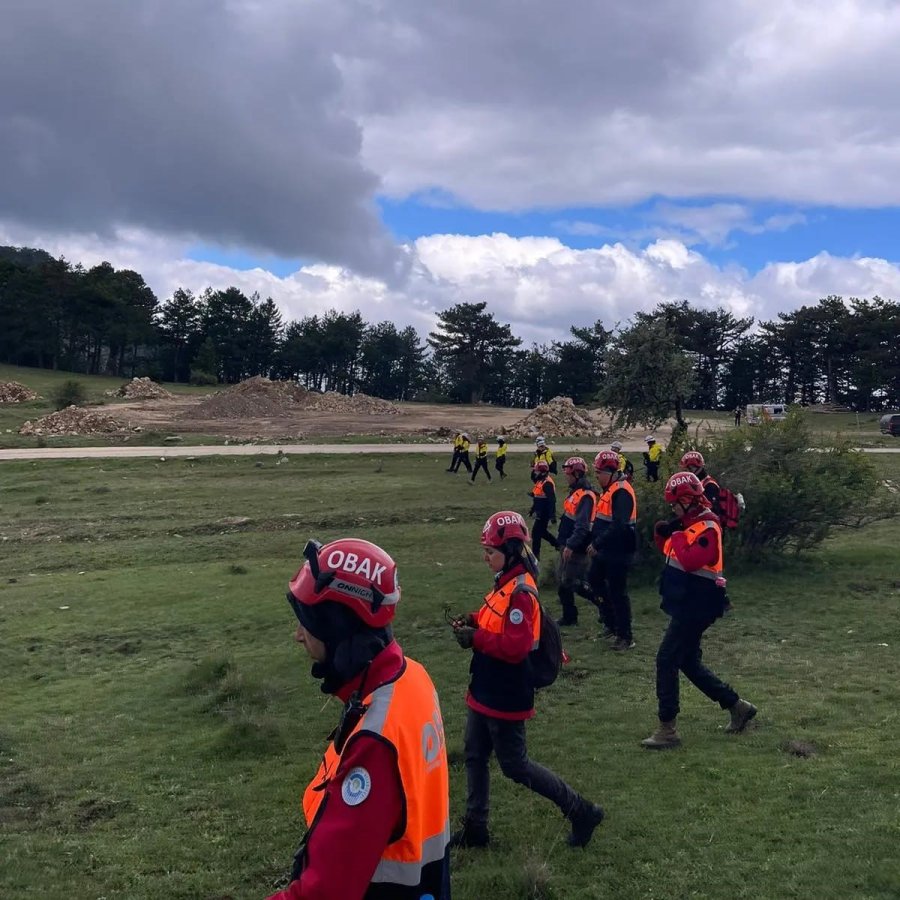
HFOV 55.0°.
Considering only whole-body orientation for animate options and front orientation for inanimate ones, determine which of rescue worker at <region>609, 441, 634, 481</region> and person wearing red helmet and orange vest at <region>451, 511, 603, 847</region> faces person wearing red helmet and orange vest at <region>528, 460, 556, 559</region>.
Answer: the rescue worker

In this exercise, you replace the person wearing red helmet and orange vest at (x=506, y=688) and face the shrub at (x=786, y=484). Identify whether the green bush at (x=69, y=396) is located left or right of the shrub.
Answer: left

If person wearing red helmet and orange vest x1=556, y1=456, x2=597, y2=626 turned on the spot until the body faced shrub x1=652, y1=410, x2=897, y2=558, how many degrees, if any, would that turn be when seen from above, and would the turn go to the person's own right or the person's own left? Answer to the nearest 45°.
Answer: approximately 135° to the person's own right

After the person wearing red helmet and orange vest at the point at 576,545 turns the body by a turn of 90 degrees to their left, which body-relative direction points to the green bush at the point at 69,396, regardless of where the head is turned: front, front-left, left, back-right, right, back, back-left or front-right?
back-right

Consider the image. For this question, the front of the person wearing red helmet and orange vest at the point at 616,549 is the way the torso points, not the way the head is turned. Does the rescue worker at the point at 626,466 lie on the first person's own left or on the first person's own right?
on the first person's own right

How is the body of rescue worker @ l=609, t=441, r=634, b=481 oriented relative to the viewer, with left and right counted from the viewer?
facing to the left of the viewer

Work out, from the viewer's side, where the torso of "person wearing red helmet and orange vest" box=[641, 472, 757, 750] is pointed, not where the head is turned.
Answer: to the viewer's left

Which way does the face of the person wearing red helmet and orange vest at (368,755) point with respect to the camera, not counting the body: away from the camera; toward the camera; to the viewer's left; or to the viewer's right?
to the viewer's left

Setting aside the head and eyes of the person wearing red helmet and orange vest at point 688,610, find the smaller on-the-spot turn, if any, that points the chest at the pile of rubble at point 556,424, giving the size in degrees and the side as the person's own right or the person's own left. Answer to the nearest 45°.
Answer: approximately 90° to the person's own right

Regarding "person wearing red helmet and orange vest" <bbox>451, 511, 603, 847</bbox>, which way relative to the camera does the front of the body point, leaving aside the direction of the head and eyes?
to the viewer's left
